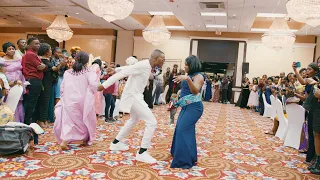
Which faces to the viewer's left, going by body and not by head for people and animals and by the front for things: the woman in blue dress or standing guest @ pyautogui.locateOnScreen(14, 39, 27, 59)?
the woman in blue dress

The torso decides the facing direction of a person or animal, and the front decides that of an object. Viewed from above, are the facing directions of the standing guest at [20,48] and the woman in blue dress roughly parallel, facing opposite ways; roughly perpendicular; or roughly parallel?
roughly parallel, facing opposite ways

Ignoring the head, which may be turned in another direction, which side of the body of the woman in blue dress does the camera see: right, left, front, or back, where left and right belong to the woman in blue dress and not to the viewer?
left

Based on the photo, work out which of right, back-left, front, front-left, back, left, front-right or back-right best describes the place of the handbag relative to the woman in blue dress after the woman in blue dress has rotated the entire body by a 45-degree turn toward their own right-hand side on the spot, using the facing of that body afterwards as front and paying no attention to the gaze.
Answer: front-left

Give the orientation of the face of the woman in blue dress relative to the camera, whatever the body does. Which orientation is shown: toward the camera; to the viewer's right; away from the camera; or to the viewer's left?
to the viewer's left

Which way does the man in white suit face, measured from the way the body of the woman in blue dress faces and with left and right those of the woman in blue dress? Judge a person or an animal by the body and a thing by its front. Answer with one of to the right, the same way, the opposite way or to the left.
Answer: the opposite way

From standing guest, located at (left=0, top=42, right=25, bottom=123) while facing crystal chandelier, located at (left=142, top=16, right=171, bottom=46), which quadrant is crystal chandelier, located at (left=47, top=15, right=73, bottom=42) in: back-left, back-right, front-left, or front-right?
front-left

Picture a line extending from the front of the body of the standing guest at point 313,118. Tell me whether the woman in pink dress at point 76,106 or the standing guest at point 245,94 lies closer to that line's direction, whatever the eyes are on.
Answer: the woman in pink dress

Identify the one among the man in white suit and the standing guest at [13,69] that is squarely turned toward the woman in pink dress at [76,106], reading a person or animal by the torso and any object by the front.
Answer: the standing guest

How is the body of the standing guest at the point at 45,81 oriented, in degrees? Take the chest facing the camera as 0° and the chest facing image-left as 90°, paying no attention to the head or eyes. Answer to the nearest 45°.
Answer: approximately 270°

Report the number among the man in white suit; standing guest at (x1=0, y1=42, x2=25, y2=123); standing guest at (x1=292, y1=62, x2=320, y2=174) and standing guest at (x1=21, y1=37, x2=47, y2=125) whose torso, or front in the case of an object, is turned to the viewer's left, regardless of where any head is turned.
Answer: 1

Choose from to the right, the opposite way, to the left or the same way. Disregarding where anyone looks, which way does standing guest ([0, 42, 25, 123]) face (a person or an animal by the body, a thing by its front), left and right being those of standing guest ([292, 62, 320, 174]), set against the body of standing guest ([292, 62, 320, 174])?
the opposite way

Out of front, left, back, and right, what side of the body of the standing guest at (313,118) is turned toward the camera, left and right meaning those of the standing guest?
left
